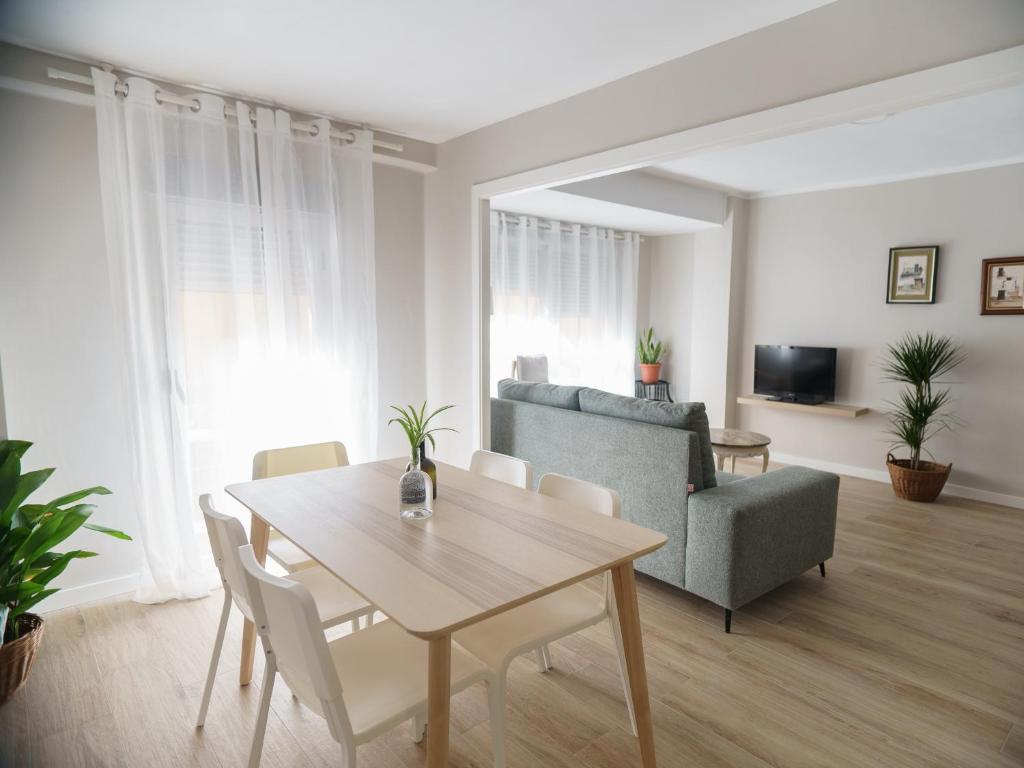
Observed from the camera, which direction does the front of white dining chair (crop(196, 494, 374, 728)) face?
facing away from the viewer and to the right of the viewer

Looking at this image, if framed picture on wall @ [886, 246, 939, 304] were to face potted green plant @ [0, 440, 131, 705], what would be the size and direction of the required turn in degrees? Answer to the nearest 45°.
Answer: approximately 45° to its right

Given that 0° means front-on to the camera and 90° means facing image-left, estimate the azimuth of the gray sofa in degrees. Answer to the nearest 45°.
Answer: approximately 225°

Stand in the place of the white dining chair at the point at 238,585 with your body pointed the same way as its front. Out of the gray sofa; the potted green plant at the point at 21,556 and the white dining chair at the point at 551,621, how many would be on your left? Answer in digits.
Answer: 1

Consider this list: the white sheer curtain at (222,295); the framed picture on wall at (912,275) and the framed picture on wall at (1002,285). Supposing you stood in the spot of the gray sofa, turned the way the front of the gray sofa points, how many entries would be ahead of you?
2

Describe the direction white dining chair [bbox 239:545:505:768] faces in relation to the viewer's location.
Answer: facing away from the viewer and to the right of the viewer

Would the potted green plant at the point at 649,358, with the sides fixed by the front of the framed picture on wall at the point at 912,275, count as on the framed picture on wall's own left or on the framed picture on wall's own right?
on the framed picture on wall's own right

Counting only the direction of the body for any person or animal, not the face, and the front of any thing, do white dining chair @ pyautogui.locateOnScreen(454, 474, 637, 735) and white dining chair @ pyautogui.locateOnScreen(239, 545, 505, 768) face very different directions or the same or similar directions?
very different directions

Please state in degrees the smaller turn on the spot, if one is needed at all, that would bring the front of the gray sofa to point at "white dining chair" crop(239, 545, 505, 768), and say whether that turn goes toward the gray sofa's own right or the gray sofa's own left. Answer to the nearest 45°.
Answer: approximately 180°

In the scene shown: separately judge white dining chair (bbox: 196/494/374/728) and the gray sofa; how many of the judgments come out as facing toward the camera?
0

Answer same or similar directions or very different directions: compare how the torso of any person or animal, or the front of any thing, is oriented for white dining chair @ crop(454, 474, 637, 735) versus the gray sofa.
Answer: very different directions
